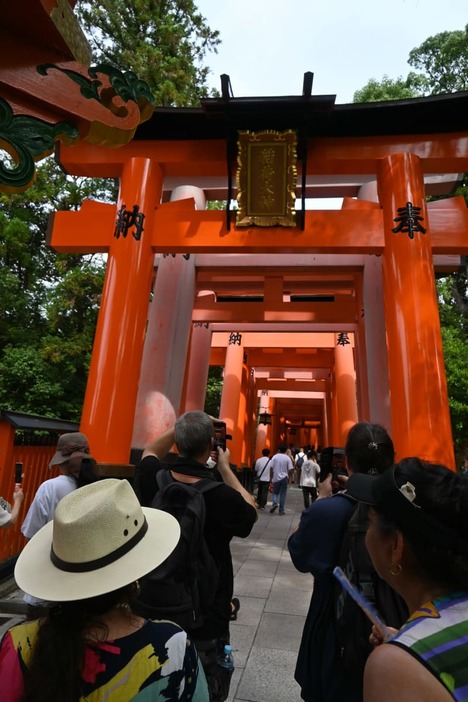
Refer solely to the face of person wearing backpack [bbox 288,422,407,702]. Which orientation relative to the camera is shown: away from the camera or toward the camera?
away from the camera

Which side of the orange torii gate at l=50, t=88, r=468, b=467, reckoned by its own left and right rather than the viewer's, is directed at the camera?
front

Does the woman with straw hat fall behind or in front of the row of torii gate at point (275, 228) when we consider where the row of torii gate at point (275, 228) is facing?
in front
